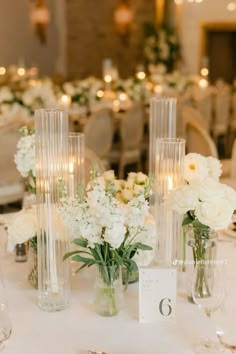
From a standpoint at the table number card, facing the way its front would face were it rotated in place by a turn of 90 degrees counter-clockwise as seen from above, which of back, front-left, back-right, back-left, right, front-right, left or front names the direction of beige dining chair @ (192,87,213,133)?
left

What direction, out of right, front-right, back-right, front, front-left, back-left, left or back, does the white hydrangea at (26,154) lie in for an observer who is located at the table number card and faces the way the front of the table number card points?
back-right

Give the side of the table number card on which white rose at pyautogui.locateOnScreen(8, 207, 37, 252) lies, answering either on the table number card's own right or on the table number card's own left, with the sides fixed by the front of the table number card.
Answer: on the table number card's own right

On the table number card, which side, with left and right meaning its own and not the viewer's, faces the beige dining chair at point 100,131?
back

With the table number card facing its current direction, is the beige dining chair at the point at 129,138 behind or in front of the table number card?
behind

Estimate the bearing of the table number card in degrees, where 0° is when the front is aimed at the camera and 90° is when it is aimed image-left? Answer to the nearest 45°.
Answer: approximately 0°

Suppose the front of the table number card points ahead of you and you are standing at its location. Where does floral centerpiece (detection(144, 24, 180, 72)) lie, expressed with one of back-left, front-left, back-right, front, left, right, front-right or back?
back

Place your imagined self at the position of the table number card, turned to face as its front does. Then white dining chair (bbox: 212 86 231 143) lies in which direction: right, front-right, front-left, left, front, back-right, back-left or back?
back

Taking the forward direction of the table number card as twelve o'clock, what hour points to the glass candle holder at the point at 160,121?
The glass candle holder is roughly at 6 o'clock from the table number card.
